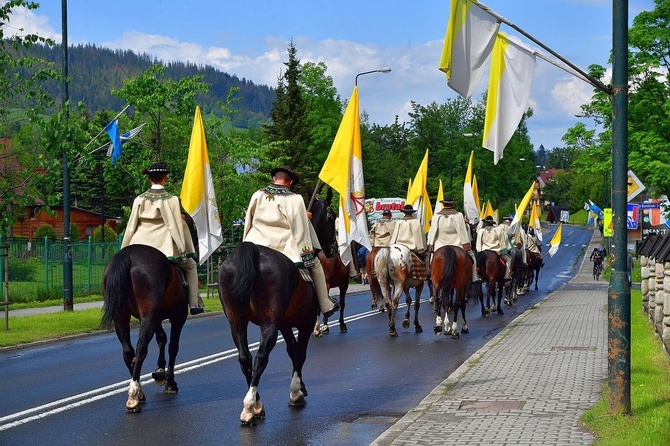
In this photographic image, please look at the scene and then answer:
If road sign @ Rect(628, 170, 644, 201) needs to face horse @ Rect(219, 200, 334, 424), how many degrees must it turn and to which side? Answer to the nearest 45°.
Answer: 0° — it already faces it

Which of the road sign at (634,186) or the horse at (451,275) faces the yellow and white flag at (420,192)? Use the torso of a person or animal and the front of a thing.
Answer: the horse

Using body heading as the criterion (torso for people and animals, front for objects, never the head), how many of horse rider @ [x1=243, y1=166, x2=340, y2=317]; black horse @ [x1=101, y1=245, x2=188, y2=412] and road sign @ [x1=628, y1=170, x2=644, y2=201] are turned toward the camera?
1

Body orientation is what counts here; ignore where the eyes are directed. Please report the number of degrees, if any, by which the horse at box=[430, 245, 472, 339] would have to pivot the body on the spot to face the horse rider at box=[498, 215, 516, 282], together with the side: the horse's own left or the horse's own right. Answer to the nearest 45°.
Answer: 0° — it already faces them

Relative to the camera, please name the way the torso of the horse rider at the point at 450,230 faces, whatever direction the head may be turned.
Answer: away from the camera

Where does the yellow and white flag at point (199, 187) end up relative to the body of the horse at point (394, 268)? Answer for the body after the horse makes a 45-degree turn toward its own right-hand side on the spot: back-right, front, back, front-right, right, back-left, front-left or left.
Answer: back

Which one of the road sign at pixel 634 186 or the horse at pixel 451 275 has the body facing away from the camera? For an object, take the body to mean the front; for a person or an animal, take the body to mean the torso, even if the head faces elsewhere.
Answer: the horse

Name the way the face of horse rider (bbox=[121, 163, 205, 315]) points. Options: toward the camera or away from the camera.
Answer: away from the camera

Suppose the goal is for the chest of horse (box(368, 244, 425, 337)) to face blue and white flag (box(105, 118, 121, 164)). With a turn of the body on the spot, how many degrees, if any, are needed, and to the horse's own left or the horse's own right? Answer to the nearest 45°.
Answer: approximately 90° to the horse's own left

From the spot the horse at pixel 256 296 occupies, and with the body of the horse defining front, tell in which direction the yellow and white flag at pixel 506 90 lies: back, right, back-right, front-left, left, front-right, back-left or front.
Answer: front-right

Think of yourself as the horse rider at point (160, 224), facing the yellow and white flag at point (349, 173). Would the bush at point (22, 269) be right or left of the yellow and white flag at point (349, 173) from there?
left

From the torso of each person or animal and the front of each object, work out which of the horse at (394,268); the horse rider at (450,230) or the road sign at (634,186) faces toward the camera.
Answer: the road sign

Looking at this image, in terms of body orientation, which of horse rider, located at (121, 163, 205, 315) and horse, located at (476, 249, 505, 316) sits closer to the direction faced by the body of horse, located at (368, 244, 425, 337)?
the horse

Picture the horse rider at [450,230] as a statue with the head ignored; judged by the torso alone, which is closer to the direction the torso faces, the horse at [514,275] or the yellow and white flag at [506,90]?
the horse

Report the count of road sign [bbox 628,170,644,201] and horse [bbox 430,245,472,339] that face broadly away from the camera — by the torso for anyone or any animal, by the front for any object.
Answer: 1
